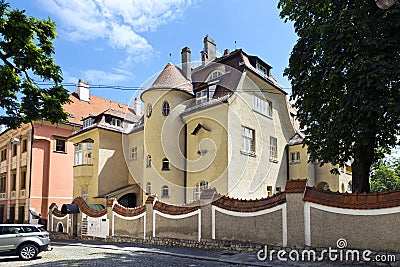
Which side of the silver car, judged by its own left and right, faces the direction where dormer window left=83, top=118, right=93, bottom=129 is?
right

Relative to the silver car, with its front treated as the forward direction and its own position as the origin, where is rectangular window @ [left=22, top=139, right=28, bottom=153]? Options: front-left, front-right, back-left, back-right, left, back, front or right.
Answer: right

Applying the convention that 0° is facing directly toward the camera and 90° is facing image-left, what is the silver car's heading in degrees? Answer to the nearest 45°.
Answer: approximately 90°

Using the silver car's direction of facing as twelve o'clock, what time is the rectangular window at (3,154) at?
The rectangular window is roughly at 3 o'clock from the silver car.

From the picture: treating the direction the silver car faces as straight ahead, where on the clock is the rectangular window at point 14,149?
The rectangular window is roughly at 3 o'clock from the silver car.

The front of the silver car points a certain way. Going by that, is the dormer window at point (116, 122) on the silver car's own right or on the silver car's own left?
on the silver car's own right

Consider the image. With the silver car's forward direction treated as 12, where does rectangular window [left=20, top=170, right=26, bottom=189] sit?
The rectangular window is roughly at 3 o'clock from the silver car.
